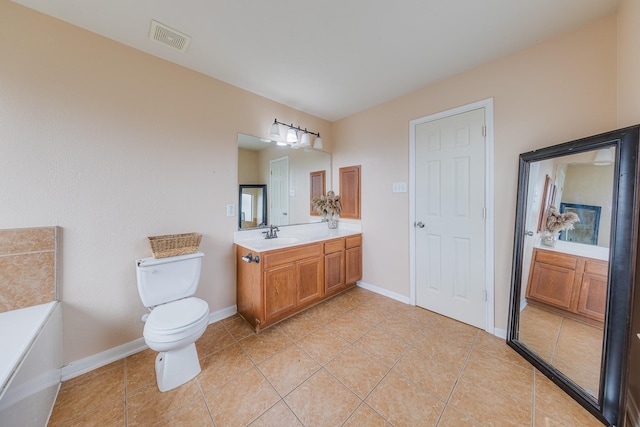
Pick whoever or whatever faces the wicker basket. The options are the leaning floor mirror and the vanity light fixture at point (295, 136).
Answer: the leaning floor mirror

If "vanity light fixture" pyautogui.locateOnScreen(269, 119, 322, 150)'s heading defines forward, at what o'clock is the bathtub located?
The bathtub is roughly at 3 o'clock from the vanity light fixture.

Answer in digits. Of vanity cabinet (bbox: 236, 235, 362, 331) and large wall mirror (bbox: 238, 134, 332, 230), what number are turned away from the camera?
0

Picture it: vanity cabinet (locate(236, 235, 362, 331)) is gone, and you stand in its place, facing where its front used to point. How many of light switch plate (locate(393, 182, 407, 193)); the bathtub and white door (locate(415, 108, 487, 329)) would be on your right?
1

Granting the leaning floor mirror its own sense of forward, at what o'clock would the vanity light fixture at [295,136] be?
The vanity light fixture is roughly at 1 o'clock from the leaning floor mirror.

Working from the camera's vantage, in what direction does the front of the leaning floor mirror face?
facing the viewer and to the left of the viewer

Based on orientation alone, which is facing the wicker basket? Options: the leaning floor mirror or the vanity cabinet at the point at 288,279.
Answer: the leaning floor mirror

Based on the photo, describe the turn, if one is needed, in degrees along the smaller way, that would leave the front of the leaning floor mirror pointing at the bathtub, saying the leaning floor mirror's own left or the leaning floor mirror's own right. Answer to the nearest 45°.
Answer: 0° — it already faces it

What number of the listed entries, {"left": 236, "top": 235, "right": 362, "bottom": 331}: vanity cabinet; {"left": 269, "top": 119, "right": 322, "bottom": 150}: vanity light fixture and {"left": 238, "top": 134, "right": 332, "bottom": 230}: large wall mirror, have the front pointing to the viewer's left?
0

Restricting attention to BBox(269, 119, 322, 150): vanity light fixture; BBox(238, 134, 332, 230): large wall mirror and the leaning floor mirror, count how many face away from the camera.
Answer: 0

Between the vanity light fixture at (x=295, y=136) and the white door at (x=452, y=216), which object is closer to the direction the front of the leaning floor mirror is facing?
the vanity light fixture

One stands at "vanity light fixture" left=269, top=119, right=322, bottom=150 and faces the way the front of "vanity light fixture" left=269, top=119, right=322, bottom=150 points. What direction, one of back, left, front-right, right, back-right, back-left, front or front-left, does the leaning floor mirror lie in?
front

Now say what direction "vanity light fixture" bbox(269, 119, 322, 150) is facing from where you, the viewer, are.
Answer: facing the viewer and to the right of the viewer

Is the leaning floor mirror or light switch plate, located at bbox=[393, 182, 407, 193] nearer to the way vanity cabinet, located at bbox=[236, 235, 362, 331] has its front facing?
the leaning floor mirror

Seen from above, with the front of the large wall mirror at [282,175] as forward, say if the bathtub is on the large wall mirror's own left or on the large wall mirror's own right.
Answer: on the large wall mirror's own right

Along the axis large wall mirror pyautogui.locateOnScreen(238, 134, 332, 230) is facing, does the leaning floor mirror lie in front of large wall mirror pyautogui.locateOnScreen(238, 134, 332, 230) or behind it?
in front

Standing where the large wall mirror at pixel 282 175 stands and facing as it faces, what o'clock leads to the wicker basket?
The wicker basket is roughly at 3 o'clock from the large wall mirror.
